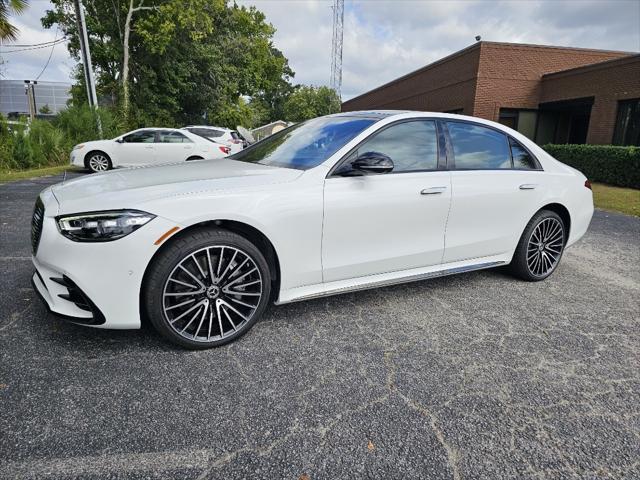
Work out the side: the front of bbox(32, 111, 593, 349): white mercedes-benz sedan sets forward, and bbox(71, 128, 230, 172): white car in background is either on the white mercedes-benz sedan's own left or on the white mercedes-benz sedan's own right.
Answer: on the white mercedes-benz sedan's own right

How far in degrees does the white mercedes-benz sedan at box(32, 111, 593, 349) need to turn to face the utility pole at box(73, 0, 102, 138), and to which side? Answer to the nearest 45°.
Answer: approximately 90° to its right

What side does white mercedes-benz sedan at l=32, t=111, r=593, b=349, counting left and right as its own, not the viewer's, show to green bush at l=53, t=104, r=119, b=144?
right

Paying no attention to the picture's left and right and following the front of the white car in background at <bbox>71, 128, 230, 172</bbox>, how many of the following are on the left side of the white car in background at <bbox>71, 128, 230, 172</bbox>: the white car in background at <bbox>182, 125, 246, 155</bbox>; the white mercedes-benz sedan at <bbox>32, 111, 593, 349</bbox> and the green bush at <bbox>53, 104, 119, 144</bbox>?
1

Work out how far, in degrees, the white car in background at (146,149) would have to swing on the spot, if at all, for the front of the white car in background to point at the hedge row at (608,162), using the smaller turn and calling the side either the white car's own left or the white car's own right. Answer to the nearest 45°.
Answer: approximately 135° to the white car's own left

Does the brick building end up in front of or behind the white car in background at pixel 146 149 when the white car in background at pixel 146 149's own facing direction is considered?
behind

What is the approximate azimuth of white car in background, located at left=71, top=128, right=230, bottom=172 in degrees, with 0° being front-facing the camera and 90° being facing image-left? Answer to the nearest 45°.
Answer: approximately 90°

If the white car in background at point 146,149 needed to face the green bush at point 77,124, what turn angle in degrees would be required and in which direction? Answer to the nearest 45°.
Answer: approximately 45° to its right

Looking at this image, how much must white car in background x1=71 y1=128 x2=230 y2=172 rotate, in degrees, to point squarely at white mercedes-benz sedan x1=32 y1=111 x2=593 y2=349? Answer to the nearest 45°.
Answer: approximately 90° to its left

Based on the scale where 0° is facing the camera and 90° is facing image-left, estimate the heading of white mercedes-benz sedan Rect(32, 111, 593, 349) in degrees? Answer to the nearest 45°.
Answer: approximately 45°

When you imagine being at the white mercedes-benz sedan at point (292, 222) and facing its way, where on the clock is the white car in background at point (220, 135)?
The white car in background is roughly at 4 o'clock from the white mercedes-benz sedan.

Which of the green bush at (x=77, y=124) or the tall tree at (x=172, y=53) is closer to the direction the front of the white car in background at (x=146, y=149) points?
the green bush
